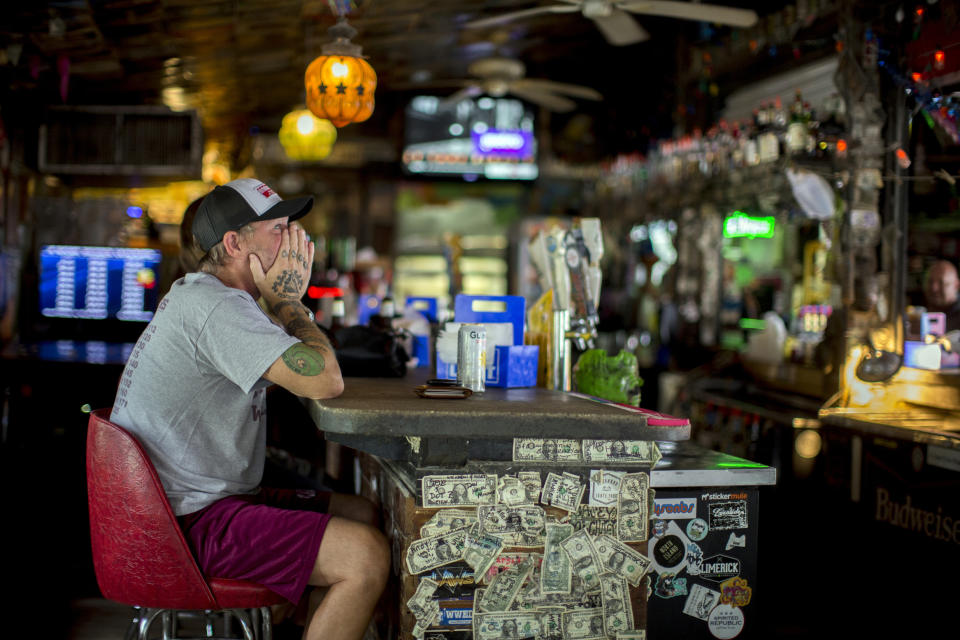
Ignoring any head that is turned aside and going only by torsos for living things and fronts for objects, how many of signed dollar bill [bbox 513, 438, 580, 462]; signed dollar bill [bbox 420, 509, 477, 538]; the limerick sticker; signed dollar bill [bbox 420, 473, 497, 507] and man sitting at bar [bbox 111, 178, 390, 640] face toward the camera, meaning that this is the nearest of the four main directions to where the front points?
4

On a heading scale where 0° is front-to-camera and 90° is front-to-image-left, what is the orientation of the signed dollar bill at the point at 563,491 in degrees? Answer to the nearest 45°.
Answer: approximately 0°
